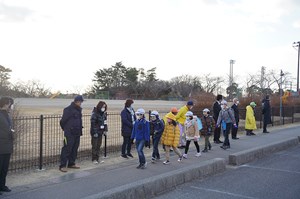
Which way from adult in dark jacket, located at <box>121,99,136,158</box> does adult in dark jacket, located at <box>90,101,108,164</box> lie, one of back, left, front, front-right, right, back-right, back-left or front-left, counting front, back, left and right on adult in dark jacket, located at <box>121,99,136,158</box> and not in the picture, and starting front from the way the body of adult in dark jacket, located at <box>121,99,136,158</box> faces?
right

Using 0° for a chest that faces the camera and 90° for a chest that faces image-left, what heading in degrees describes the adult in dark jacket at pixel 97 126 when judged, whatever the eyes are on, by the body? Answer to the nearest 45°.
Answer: approximately 315°

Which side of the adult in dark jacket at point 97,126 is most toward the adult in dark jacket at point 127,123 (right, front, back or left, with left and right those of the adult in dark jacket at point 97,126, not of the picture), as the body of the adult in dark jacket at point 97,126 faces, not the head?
left

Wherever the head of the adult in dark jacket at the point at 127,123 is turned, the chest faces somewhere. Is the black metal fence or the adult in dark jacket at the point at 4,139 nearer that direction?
the adult in dark jacket

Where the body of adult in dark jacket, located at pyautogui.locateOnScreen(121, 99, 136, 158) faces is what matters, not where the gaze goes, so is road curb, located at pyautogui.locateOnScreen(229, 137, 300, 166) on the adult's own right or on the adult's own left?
on the adult's own left

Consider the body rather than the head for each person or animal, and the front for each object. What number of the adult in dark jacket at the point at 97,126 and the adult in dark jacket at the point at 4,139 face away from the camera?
0

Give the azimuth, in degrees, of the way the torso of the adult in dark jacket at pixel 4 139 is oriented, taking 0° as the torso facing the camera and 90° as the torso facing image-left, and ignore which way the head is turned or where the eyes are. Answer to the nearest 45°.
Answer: approximately 270°

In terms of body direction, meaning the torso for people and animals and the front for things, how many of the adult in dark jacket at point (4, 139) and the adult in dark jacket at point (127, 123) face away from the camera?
0
